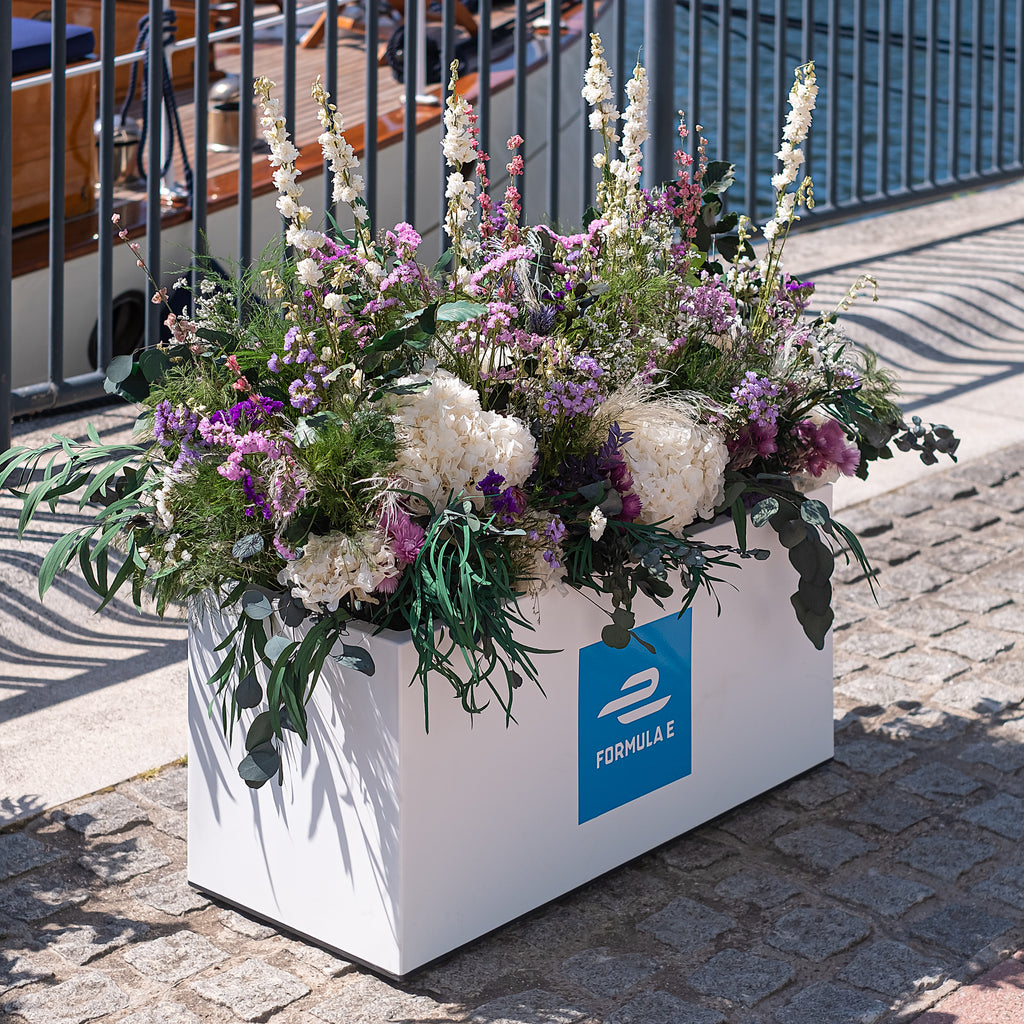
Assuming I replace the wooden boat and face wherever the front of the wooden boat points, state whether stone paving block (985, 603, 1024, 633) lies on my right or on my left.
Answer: on my right

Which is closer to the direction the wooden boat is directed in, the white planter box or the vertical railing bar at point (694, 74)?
the vertical railing bar

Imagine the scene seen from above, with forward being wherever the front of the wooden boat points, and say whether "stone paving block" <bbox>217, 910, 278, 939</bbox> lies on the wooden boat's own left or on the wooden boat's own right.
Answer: on the wooden boat's own right

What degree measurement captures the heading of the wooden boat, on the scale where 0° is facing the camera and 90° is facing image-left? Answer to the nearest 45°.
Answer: approximately 225°

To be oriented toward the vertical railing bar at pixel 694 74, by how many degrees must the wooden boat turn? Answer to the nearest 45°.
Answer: approximately 45° to its right

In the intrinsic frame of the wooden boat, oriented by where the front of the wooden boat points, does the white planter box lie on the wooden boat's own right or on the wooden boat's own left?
on the wooden boat's own right

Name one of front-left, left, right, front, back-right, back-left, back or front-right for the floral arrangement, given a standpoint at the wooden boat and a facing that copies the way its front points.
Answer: back-right
